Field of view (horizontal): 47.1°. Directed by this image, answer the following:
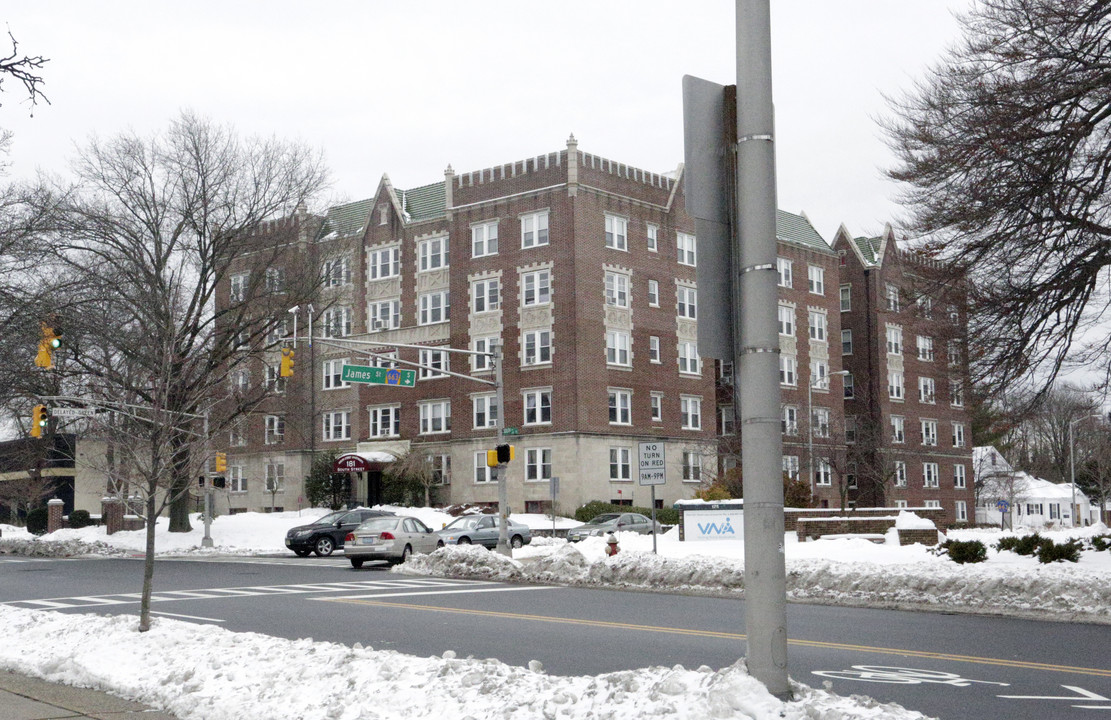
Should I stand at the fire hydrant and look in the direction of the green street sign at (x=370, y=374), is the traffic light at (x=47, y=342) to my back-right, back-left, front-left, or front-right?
front-left

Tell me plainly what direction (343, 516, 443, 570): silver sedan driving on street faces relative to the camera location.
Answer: facing away from the viewer and to the right of the viewer

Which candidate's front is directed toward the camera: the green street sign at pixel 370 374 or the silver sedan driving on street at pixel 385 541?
the green street sign

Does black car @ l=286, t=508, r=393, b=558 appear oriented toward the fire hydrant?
no

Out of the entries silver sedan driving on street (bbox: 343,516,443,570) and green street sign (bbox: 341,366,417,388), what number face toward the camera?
1

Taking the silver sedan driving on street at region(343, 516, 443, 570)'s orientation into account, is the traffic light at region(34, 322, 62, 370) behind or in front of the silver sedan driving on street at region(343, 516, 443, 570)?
behind

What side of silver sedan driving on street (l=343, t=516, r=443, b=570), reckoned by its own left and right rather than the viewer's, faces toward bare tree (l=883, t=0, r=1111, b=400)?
right

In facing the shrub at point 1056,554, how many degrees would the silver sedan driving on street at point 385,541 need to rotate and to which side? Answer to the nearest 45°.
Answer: approximately 90° to its right

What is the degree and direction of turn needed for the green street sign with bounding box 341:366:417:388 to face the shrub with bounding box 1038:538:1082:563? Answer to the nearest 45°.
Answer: approximately 45° to its left

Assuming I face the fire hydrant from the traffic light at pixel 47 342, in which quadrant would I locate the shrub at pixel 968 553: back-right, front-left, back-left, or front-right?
front-right

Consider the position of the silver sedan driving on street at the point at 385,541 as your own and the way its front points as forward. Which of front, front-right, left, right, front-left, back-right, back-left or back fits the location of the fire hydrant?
right

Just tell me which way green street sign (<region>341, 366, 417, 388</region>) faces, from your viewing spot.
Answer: facing the viewer

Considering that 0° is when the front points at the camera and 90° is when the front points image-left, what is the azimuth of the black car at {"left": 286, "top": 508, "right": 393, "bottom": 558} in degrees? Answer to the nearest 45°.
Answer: approximately 45°
